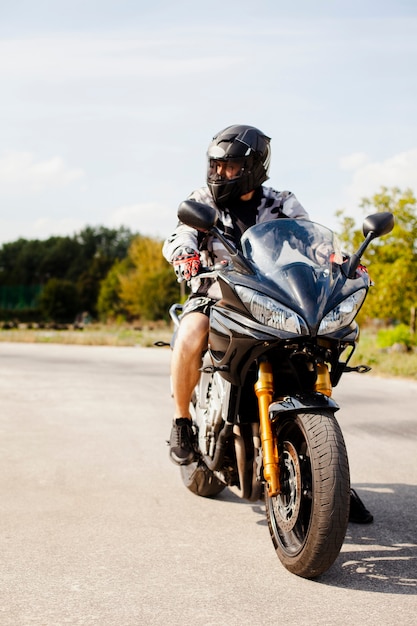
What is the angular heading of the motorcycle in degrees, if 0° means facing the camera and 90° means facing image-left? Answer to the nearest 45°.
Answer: approximately 315°
